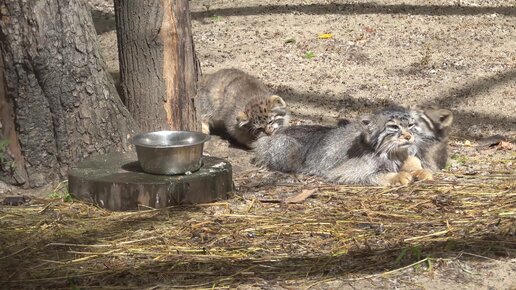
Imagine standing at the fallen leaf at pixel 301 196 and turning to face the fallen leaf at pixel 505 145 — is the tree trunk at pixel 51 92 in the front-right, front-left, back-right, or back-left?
back-left

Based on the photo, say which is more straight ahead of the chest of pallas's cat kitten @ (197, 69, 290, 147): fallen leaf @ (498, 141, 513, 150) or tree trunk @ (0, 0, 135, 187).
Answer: the fallen leaf

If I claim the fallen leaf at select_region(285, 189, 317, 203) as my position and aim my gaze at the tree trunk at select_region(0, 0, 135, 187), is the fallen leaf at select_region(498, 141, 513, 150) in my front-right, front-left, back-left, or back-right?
back-right

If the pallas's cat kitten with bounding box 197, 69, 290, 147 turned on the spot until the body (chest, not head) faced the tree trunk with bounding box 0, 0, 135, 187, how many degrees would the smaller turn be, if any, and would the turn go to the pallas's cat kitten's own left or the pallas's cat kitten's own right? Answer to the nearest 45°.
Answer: approximately 90° to the pallas's cat kitten's own right

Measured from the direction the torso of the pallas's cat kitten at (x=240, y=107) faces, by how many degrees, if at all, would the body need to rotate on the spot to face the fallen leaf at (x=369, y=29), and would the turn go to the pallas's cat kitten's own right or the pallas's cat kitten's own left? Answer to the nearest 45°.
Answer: approximately 90° to the pallas's cat kitten's own left

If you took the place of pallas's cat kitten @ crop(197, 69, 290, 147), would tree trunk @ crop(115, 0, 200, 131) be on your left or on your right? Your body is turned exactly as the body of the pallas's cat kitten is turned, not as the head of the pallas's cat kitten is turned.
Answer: on your right

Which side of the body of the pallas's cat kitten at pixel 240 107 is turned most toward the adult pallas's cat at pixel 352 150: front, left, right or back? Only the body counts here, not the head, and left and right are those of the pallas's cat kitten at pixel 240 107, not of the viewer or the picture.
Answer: front

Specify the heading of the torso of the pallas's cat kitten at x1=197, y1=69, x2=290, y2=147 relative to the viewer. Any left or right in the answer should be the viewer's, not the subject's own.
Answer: facing the viewer and to the right of the viewer
